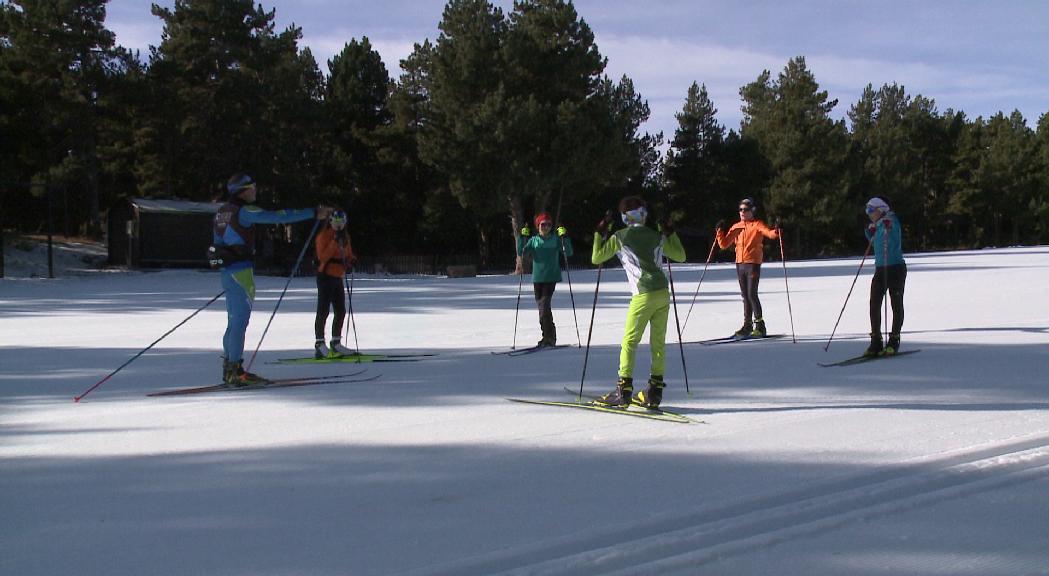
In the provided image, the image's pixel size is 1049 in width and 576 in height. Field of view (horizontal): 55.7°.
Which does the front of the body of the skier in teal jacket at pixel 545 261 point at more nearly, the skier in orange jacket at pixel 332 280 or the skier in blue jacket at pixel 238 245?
the skier in blue jacket

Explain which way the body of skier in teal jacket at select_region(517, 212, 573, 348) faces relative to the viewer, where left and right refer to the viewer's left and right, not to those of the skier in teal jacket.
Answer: facing the viewer

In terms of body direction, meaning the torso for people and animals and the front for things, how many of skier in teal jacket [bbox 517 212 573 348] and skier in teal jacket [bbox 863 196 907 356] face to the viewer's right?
0

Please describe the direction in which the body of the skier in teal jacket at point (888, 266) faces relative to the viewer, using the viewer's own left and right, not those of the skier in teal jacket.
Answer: facing the viewer and to the left of the viewer

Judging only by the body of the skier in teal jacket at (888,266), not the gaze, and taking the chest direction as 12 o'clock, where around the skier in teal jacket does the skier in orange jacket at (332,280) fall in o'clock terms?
The skier in orange jacket is roughly at 1 o'clock from the skier in teal jacket.

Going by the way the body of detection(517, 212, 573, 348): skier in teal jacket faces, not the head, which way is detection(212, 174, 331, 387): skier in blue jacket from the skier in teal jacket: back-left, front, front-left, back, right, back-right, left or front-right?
front-right

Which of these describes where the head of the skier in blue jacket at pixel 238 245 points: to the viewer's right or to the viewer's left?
to the viewer's right

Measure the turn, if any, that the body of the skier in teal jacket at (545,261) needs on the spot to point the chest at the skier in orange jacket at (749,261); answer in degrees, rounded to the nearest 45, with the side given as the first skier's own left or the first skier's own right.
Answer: approximately 90° to the first skier's own left

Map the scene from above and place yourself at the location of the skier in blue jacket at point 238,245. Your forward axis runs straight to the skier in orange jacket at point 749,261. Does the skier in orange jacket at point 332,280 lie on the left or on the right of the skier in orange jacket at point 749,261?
left

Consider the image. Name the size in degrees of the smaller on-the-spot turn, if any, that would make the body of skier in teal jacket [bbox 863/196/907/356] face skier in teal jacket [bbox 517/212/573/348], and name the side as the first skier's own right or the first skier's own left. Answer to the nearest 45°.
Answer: approximately 45° to the first skier's own right

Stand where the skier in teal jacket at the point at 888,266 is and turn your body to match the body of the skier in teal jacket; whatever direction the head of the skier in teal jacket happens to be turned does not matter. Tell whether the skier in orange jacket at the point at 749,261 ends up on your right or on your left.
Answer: on your right

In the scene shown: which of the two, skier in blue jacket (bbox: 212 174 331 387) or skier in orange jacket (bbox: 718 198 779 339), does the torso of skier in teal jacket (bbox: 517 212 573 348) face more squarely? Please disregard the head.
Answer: the skier in blue jacket

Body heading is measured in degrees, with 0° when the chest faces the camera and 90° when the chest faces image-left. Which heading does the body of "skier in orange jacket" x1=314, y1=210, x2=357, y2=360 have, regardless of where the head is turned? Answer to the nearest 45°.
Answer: approximately 315°

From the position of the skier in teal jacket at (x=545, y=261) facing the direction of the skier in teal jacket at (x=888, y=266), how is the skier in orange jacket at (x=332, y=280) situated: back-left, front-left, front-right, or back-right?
back-right
